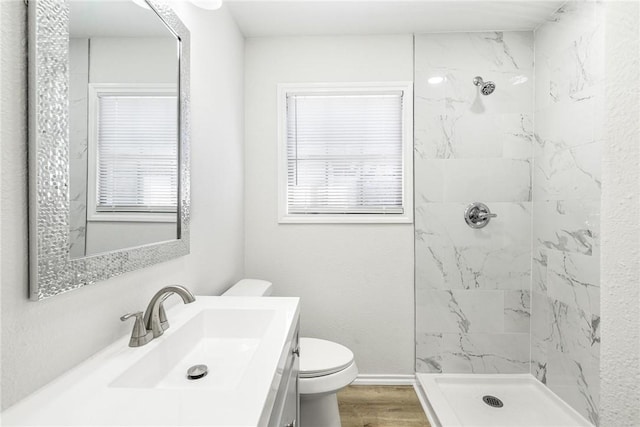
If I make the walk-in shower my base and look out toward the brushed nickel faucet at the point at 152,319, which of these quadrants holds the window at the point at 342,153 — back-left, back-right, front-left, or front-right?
front-right

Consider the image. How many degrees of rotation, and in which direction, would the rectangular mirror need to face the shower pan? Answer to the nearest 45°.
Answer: approximately 45° to its left

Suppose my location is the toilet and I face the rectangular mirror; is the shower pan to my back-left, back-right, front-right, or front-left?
back-left

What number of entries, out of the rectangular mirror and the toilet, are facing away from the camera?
0

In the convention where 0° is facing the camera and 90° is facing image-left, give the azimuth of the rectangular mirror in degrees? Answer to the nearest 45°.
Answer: approximately 315°

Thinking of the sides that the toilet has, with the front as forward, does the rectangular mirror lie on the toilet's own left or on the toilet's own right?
on the toilet's own right

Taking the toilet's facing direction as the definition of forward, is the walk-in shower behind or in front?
in front

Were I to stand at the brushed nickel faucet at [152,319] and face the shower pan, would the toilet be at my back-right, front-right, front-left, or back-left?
front-left

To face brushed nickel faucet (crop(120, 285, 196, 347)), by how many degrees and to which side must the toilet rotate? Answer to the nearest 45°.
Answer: approximately 135° to its right
